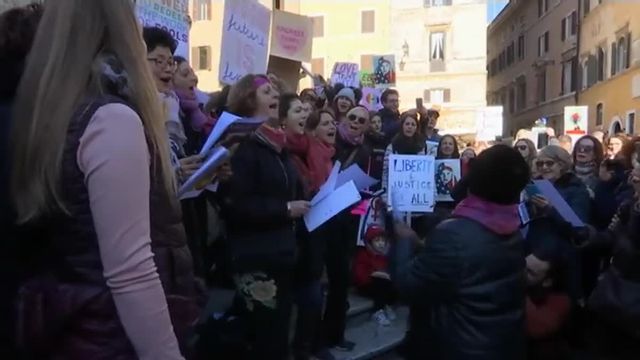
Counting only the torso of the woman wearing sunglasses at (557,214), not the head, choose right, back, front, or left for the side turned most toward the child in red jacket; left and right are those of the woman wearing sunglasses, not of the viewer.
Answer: right

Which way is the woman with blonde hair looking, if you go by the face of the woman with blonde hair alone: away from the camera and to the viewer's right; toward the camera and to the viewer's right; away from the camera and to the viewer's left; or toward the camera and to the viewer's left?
away from the camera and to the viewer's right

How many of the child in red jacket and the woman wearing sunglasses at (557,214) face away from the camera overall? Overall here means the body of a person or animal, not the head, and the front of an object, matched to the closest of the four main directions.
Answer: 0

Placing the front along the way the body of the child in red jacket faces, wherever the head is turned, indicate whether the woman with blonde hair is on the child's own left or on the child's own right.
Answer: on the child's own right

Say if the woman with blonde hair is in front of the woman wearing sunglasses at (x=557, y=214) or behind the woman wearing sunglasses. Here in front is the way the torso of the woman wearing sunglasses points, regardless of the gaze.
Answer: in front

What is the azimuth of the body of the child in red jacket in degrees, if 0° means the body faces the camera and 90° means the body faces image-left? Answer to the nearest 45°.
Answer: approximately 315°
